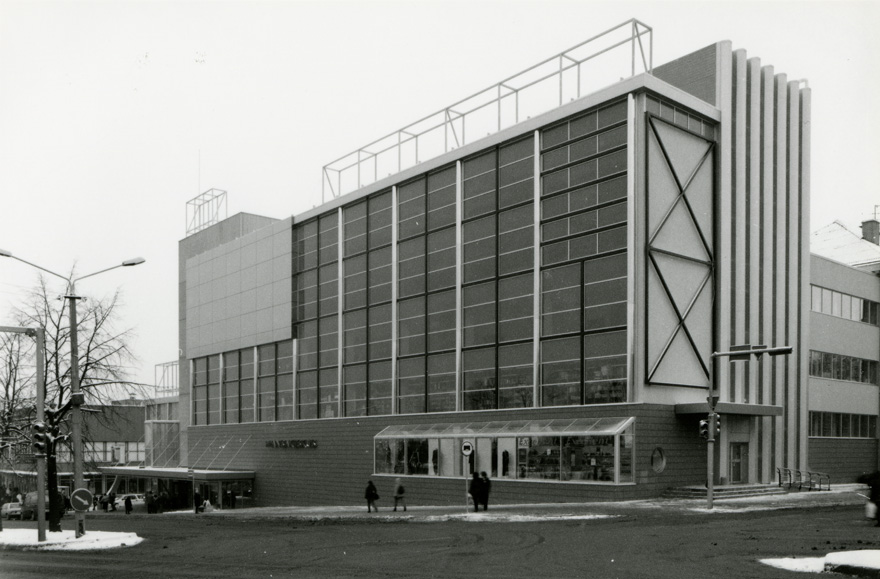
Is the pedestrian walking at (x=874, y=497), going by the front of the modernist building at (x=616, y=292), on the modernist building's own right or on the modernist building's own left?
on the modernist building's own left

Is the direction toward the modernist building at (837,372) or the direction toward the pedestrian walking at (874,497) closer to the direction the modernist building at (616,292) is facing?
the pedestrian walking
